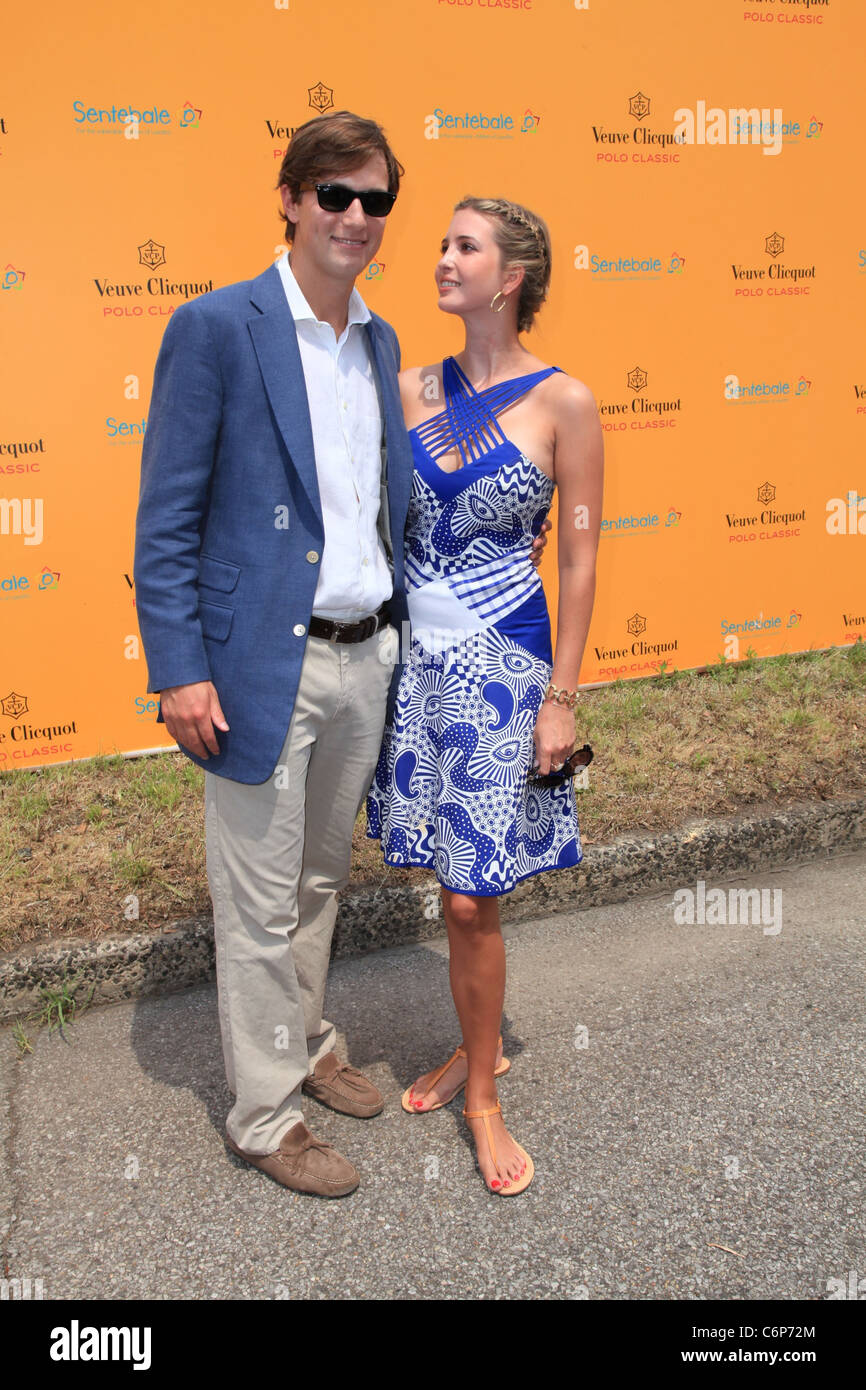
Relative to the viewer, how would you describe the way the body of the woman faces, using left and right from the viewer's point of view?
facing the viewer and to the left of the viewer

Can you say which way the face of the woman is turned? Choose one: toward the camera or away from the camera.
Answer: toward the camera

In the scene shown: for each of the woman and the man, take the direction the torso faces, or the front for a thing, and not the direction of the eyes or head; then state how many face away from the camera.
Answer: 0

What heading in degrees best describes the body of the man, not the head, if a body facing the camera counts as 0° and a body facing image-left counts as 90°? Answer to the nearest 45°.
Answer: approximately 315°
